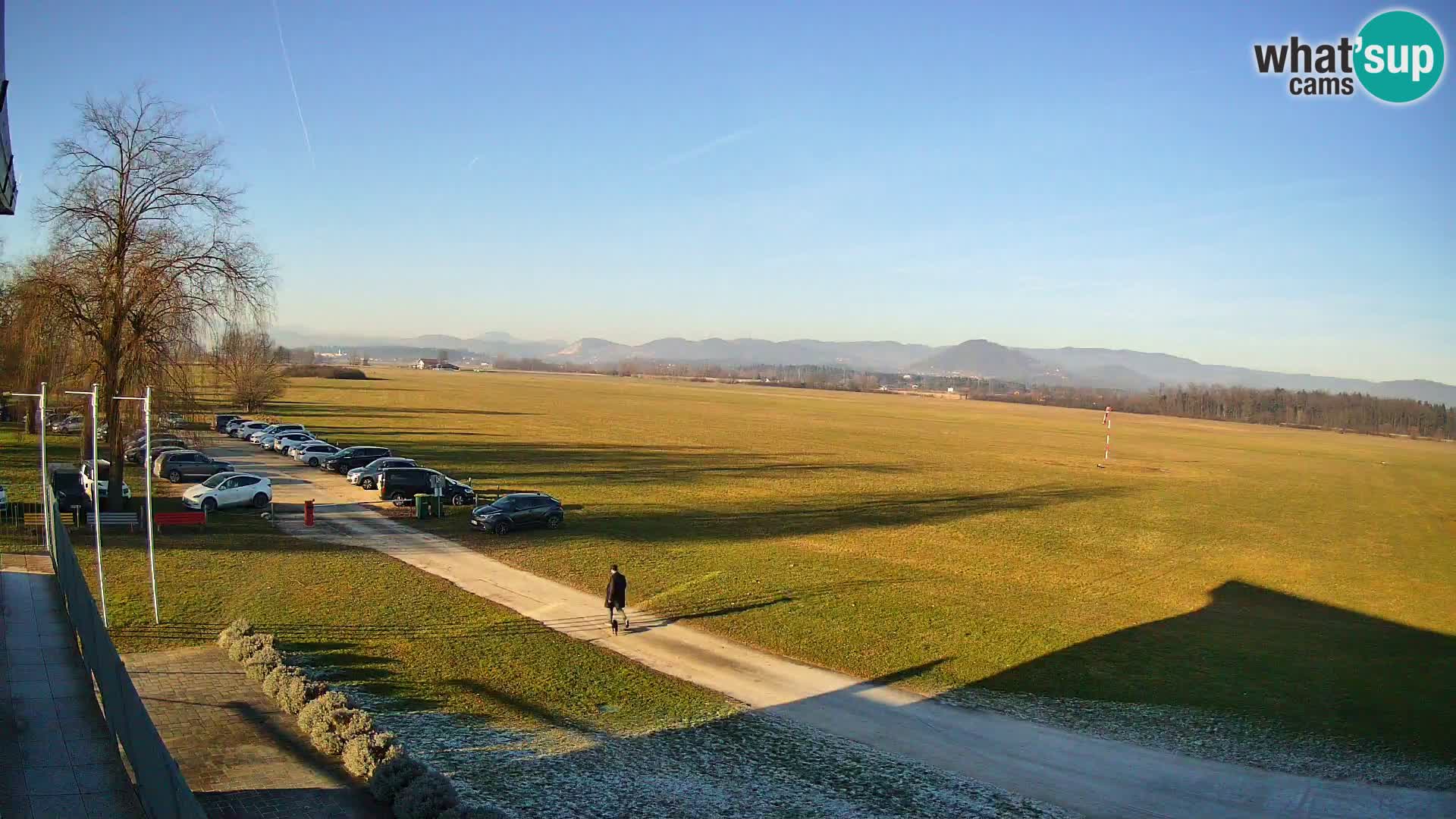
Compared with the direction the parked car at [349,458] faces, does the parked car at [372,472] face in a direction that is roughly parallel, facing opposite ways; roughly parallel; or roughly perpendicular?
roughly parallel

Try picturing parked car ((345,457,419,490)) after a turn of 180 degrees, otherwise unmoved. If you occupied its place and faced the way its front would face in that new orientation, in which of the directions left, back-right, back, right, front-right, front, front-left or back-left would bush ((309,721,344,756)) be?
back-right

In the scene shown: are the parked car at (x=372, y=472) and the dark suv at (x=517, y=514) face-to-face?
no

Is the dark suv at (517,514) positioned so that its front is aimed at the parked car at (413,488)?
no

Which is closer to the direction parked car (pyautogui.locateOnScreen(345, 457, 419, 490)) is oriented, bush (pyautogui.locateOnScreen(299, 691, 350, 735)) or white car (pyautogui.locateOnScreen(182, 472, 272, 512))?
the white car

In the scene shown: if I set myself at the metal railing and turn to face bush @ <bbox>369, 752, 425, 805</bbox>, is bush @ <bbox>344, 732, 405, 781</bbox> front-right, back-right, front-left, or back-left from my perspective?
front-left

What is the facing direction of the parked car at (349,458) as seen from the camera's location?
facing the viewer and to the left of the viewer

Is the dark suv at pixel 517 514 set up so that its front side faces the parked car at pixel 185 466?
no

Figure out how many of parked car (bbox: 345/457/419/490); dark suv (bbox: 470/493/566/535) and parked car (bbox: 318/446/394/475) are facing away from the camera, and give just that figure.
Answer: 0

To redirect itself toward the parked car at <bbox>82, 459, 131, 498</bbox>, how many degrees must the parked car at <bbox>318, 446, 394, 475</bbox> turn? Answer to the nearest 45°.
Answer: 0° — it already faces it

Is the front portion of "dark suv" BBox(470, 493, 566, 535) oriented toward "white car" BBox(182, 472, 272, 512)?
no

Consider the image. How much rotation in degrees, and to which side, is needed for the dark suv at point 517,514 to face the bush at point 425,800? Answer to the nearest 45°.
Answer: approximately 45° to its left

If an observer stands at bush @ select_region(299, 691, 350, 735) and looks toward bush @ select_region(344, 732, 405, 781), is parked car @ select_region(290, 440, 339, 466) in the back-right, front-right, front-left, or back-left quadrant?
back-left

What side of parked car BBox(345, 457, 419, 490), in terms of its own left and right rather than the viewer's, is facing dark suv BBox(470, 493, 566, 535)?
left

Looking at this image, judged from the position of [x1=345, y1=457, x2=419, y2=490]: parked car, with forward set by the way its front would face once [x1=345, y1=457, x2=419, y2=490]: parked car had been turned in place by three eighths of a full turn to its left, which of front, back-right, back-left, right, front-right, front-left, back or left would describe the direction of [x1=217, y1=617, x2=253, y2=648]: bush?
right

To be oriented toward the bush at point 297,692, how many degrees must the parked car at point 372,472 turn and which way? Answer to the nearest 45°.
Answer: approximately 45° to its left

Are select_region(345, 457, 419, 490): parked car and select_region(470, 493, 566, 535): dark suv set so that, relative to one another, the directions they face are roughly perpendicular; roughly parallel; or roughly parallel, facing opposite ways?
roughly parallel
